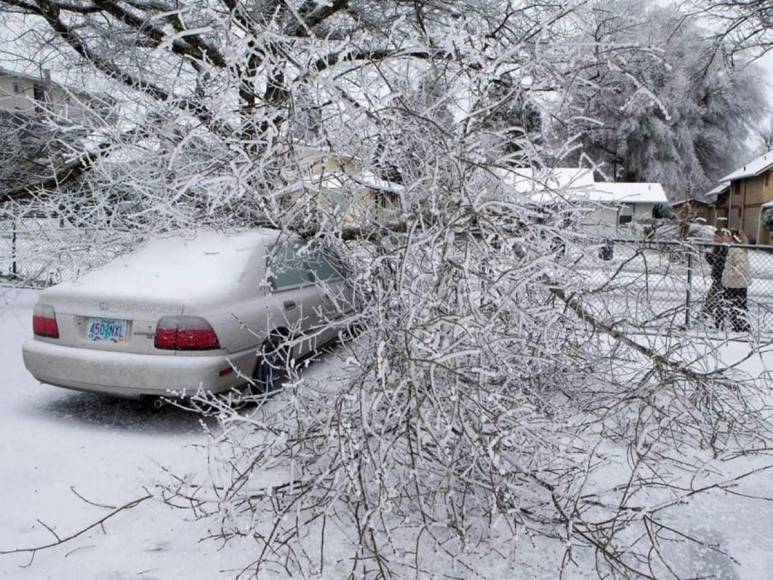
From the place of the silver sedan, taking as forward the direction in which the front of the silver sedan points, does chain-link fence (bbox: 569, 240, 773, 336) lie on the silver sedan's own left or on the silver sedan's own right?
on the silver sedan's own right

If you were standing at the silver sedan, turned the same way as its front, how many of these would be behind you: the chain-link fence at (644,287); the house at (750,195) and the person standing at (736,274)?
0

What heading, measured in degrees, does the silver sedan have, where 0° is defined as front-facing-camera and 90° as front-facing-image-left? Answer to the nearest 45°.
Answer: approximately 225°

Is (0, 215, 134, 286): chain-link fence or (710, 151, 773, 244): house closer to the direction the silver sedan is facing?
the house

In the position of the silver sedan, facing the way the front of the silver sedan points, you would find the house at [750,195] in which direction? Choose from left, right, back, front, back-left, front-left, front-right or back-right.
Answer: front

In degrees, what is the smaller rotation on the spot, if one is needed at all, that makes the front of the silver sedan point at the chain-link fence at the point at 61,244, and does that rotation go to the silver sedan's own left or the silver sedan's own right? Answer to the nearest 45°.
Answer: approximately 45° to the silver sedan's own left
